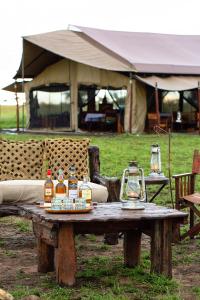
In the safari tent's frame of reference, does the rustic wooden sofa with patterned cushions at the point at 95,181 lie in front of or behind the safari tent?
in front

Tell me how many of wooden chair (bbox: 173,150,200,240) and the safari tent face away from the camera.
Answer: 0

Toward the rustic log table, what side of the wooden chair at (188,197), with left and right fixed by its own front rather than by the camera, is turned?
front

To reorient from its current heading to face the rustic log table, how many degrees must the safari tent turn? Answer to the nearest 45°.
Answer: approximately 45° to its left

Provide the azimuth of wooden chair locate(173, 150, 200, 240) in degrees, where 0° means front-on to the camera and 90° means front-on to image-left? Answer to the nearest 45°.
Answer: approximately 45°

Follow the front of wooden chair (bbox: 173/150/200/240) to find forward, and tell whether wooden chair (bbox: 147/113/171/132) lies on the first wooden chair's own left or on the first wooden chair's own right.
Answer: on the first wooden chair's own right

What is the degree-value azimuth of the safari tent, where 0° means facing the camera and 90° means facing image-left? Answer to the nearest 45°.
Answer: approximately 45°

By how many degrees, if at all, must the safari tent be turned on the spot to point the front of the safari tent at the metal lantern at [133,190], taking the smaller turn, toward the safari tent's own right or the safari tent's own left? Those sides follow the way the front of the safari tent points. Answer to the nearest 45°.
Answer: approximately 45° to the safari tent's own left

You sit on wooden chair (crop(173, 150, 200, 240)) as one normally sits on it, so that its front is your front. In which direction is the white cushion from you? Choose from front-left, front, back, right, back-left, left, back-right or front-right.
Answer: front-right

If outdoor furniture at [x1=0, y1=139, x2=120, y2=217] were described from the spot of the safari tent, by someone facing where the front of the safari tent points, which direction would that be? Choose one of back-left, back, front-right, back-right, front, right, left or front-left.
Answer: front-left
